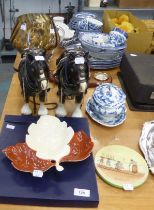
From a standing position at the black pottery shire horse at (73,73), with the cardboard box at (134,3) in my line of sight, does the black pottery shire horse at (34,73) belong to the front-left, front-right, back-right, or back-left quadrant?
back-left

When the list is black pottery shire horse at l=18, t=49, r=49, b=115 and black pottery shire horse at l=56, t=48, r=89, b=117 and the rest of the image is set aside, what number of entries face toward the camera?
2

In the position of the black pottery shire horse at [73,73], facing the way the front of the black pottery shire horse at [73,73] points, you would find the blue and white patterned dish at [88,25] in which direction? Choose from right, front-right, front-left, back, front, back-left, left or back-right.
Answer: back

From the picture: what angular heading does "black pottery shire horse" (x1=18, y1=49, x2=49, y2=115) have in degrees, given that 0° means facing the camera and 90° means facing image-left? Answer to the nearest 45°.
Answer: approximately 0°
